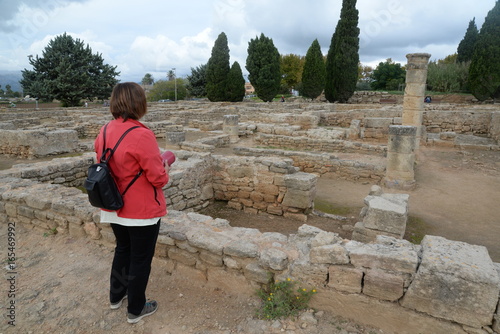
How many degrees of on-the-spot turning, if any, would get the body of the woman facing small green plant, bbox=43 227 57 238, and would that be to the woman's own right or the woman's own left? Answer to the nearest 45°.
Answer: approximately 90° to the woman's own left

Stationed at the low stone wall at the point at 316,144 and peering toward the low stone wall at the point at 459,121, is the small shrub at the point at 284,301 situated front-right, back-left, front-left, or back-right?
back-right

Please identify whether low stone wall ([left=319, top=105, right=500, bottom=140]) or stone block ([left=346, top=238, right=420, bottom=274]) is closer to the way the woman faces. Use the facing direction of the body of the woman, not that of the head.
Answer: the low stone wall

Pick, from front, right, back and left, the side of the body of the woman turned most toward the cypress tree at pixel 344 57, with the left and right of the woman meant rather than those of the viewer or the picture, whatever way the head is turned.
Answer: front

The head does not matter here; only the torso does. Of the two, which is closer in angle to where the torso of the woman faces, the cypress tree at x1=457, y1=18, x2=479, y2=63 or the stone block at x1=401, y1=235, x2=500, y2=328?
the cypress tree

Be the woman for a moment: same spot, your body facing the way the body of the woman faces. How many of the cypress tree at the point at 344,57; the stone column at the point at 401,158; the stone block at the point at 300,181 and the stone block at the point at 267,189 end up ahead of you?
4

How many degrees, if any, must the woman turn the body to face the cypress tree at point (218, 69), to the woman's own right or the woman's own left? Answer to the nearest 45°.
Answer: approximately 45° to the woman's own left

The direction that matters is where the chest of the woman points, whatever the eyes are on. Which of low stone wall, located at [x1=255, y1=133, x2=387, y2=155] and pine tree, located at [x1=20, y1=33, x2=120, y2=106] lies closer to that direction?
the low stone wall

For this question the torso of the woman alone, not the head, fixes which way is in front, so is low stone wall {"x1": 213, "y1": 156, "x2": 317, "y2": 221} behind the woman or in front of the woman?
in front

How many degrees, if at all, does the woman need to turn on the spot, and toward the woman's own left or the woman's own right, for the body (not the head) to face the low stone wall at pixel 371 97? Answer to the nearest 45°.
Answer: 0° — they already face it

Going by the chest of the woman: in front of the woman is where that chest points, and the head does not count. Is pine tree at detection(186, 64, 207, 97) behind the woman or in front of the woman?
in front

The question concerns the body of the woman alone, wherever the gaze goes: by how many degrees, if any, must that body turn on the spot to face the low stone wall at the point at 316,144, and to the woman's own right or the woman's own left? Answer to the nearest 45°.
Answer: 0° — they already face it

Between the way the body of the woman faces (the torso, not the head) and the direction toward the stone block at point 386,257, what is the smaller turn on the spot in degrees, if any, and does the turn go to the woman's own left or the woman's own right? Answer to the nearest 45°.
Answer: approximately 45° to the woman's own right

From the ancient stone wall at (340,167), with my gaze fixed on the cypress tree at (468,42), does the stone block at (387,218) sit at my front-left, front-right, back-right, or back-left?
back-right

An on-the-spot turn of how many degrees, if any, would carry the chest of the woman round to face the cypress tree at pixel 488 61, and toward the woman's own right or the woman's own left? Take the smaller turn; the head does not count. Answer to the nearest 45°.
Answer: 0° — they already face it

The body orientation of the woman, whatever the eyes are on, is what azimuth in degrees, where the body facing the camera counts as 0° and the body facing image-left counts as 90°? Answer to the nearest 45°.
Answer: approximately 225°

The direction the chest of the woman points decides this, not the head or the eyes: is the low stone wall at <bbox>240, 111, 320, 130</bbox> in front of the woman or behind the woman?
in front

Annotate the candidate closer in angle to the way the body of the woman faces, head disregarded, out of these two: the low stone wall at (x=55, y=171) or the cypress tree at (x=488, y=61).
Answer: the cypress tree
